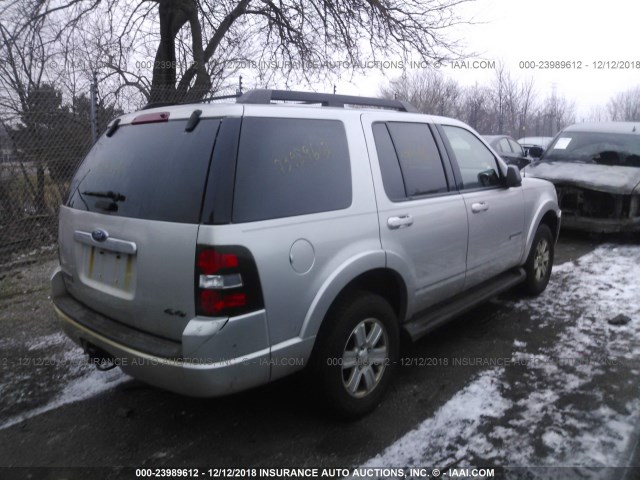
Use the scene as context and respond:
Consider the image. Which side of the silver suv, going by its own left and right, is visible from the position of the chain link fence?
left

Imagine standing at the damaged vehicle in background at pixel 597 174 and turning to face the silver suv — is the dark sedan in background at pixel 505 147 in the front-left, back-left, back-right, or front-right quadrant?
back-right

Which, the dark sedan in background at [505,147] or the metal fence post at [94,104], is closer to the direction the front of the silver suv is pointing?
the dark sedan in background

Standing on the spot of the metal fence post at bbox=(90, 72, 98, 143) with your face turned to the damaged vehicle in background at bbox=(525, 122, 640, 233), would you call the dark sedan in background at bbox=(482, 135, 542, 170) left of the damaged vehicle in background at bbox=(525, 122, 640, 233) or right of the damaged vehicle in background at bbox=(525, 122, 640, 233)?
left

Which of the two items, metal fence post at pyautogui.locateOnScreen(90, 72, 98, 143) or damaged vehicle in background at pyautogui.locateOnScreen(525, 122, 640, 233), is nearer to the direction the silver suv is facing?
the damaged vehicle in background

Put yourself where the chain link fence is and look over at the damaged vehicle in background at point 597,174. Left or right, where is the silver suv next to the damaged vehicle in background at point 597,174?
right

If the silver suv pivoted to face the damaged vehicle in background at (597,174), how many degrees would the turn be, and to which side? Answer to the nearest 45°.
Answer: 0° — it already faces it

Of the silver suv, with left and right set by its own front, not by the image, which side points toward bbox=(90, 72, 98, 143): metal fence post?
left

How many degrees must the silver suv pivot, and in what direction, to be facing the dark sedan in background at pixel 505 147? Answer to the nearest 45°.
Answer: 0° — it already faces it

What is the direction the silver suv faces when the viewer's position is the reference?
facing away from the viewer and to the right of the viewer

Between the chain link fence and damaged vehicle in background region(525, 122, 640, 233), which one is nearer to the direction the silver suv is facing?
the damaged vehicle in background
